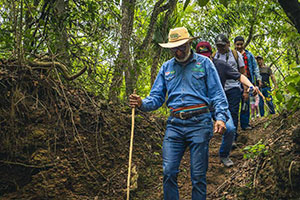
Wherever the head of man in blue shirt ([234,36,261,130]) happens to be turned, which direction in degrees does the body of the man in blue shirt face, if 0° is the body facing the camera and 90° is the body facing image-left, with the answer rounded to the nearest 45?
approximately 45°

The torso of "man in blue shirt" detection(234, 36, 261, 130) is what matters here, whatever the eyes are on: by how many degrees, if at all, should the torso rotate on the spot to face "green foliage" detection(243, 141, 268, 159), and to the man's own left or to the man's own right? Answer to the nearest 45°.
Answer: approximately 45° to the man's own left

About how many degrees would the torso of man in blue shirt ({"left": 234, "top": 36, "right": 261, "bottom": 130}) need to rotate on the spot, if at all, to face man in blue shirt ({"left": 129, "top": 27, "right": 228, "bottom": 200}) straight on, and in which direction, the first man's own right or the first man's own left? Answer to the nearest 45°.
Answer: approximately 45° to the first man's own left

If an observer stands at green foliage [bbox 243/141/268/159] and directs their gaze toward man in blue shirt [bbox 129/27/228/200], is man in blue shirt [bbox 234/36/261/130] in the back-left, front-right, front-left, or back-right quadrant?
back-right
